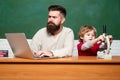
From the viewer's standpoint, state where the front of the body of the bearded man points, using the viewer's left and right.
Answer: facing the viewer and to the left of the viewer

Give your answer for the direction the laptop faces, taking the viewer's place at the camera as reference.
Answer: facing away from the viewer and to the right of the viewer

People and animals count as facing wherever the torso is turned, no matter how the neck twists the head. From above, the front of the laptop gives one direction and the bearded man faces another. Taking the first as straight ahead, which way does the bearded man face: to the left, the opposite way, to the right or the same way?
the opposite way

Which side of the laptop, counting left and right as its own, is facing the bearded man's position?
front

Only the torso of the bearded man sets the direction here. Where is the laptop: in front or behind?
in front
